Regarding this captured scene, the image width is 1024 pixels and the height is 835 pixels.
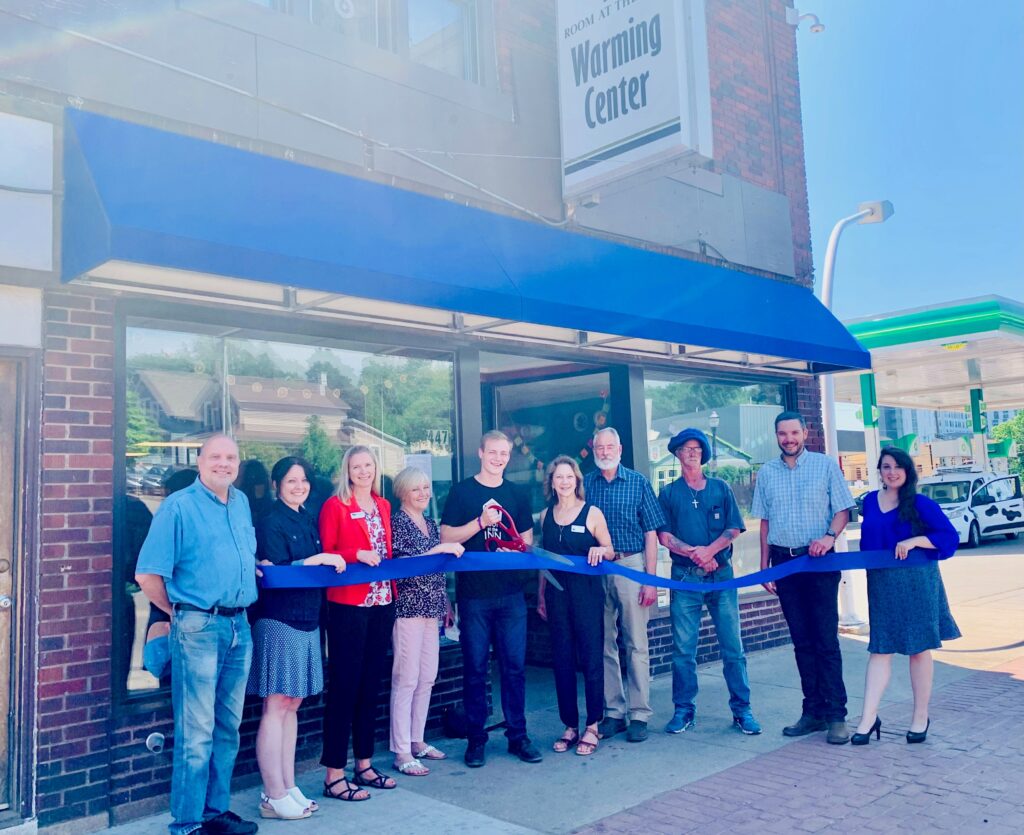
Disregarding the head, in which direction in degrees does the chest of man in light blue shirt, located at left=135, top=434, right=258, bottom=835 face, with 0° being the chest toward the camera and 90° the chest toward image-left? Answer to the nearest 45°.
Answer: approximately 315°

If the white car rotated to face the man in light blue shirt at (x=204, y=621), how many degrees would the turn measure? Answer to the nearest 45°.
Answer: approximately 45° to its left

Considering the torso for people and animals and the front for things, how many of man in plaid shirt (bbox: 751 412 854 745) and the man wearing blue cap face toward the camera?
2

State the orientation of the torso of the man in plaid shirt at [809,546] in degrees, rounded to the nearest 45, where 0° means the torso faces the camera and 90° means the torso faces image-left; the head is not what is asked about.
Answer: approximately 0°

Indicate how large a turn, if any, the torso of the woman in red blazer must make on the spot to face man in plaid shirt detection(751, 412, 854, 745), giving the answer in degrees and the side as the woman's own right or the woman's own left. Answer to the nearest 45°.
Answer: approximately 45° to the woman's own left

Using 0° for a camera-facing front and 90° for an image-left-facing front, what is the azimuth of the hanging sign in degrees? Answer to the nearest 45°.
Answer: approximately 45°
